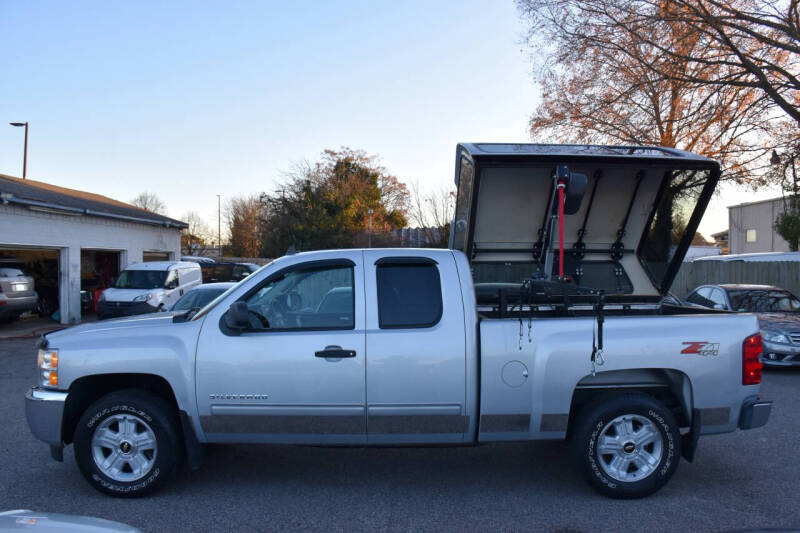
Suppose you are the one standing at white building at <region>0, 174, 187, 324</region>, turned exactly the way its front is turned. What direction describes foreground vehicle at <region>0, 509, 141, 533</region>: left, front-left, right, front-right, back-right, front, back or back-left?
front-right

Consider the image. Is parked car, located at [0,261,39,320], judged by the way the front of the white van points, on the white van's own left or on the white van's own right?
on the white van's own right

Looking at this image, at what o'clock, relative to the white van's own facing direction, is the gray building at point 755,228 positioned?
The gray building is roughly at 7 o'clock from the white van.

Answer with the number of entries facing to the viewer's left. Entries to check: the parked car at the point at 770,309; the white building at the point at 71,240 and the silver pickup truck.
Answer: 1

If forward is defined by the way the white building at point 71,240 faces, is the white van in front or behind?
in front

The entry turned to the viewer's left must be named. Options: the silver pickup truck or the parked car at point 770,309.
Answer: the silver pickup truck

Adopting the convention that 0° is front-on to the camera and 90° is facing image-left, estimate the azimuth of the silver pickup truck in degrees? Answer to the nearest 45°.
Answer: approximately 90°

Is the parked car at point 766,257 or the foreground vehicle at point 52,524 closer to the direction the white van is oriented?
the foreground vehicle

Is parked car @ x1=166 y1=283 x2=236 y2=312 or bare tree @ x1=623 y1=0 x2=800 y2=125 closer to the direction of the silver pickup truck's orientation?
the parked car

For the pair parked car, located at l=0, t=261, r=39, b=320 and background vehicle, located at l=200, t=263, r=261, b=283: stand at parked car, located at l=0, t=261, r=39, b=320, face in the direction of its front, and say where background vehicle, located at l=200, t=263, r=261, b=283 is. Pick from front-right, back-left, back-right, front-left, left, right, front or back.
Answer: right

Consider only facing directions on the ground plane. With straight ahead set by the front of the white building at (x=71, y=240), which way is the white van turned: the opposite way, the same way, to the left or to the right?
to the right

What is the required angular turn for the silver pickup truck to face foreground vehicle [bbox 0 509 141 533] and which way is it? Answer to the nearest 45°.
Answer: approximately 45° to its left

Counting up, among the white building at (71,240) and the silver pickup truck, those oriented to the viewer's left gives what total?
1

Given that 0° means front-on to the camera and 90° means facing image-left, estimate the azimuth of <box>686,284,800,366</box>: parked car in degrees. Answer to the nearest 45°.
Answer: approximately 315°
